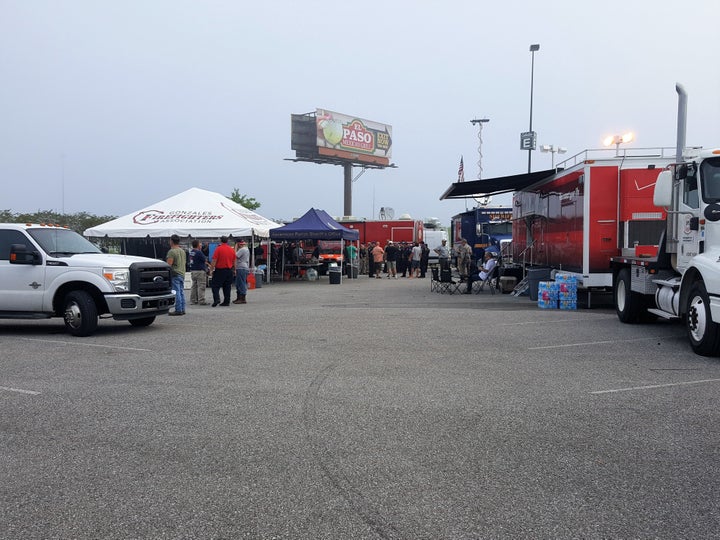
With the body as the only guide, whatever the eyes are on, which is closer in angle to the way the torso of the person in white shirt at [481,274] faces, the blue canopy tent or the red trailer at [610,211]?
the blue canopy tent

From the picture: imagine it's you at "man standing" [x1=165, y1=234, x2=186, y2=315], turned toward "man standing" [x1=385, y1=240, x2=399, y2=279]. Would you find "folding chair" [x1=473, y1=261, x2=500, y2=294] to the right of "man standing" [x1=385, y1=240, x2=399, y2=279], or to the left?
right

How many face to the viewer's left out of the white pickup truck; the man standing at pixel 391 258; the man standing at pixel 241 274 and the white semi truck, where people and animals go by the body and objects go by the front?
1

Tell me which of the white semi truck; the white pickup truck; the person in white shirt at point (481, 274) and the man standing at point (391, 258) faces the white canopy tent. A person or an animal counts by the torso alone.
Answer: the person in white shirt

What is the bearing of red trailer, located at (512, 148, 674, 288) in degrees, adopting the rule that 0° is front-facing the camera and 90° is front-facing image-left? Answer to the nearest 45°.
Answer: approximately 315°

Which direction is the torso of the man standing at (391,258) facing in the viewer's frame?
away from the camera

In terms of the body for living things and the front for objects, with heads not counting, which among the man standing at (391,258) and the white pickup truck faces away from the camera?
the man standing

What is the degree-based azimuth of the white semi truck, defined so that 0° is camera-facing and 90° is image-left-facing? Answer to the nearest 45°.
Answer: approximately 315°

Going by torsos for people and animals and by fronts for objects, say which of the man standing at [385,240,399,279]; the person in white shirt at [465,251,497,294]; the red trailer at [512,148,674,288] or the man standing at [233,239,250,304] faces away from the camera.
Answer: the man standing at [385,240,399,279]

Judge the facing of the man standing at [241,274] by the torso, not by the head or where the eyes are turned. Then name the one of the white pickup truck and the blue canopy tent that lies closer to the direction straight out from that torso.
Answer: the white pickup truck

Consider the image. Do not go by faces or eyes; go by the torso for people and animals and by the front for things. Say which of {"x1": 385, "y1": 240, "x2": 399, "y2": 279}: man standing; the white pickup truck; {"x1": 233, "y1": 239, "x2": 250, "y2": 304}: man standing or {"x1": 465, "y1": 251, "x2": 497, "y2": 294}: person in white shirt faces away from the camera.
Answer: {"x1": 385, "y1": 240, "x2": 399, "y2": 279}: man standing

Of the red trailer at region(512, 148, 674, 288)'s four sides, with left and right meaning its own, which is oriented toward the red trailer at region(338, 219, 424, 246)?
back

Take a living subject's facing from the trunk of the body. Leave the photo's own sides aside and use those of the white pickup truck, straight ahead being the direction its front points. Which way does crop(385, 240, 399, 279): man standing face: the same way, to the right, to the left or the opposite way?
to the left

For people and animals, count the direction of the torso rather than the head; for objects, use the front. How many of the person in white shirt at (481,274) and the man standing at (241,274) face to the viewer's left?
2

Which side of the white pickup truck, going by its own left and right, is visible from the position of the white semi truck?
front

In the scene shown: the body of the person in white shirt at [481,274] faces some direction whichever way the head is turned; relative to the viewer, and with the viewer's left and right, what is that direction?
facing to the left of the viewer

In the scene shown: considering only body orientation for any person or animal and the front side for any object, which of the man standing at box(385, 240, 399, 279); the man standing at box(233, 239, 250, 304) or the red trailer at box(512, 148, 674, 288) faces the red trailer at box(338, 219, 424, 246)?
the man standing at box(385, 240, 399, 279)

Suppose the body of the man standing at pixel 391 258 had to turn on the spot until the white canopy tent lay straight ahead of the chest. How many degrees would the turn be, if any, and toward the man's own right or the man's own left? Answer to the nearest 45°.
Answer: approximately 135° to the man's own left

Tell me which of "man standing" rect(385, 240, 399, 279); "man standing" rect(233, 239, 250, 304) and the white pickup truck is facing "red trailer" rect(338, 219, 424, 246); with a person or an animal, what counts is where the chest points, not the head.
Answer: "man standing" rect(385, 240, 399, 279)

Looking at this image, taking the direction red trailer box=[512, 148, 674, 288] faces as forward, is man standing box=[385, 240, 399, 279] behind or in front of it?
behind
